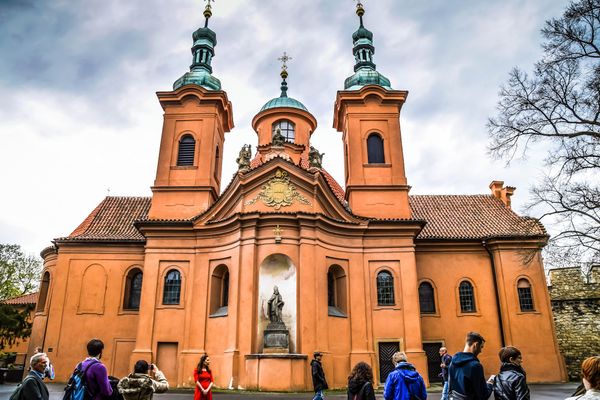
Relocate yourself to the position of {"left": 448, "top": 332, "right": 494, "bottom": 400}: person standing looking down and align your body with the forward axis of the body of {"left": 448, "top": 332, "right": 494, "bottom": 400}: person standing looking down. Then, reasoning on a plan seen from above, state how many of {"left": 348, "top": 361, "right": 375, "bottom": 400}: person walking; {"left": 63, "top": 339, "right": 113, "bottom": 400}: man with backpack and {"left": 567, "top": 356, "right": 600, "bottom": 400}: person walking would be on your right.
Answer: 1

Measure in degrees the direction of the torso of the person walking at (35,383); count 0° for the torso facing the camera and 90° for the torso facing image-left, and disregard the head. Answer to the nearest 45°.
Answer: approximately 270°

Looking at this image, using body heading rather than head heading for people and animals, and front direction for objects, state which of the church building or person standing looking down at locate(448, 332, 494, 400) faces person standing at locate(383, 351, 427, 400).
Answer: the church building

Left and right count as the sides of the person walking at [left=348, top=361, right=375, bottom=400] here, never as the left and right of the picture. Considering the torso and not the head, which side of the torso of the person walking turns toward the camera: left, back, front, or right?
back

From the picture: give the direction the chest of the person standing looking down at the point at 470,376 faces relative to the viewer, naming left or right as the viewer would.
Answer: facing away from the viewer and to the right of the viewer

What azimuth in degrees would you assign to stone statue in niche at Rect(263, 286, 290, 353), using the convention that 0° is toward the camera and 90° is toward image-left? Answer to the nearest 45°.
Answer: approximately 0°

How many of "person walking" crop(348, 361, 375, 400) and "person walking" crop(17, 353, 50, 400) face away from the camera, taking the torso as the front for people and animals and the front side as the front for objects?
1

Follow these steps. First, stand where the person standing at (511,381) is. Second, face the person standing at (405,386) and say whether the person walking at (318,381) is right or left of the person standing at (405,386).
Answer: right

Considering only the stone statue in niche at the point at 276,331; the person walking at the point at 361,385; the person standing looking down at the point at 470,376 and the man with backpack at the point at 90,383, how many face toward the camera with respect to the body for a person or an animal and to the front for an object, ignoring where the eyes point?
1

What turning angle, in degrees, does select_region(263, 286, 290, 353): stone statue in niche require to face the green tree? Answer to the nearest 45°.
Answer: approximately 135° to its right

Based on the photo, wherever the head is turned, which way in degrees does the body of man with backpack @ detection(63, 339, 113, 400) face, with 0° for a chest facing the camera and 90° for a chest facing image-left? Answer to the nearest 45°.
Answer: approximately 225°

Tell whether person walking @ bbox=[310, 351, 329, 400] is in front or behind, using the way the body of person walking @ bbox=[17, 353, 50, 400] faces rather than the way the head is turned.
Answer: in front

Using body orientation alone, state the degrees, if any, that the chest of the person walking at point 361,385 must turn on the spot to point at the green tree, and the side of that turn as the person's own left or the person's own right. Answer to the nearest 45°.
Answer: approximately 45° to the person's own left

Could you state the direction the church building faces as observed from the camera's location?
facing the viewer

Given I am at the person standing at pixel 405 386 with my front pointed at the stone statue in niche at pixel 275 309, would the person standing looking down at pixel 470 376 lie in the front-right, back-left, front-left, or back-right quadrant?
back-right
